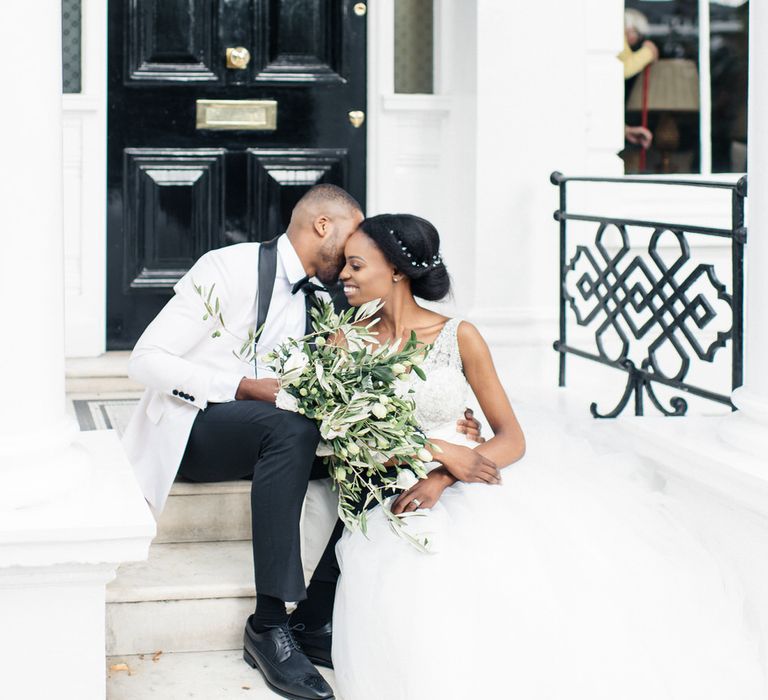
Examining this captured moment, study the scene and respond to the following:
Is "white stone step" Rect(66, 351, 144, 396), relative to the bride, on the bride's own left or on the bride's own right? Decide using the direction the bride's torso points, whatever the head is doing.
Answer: on the bride's own right

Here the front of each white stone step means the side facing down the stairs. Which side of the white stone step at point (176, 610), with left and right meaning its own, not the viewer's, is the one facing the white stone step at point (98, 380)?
back

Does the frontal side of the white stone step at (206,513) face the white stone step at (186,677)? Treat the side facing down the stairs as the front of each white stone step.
yes

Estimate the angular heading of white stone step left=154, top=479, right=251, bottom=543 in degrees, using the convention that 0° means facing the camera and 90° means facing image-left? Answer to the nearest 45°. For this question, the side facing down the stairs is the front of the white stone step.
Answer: approximately 0°

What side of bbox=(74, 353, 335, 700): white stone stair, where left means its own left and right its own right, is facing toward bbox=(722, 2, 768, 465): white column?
left

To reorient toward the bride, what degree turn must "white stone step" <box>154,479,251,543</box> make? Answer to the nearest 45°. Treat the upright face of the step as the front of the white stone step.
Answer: approximately 45° to its left

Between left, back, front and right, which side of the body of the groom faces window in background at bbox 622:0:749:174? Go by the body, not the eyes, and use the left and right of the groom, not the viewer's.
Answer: left

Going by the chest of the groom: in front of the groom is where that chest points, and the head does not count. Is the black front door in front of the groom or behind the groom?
behind

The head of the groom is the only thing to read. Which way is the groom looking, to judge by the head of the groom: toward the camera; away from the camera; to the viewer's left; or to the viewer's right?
to the viewer's right
